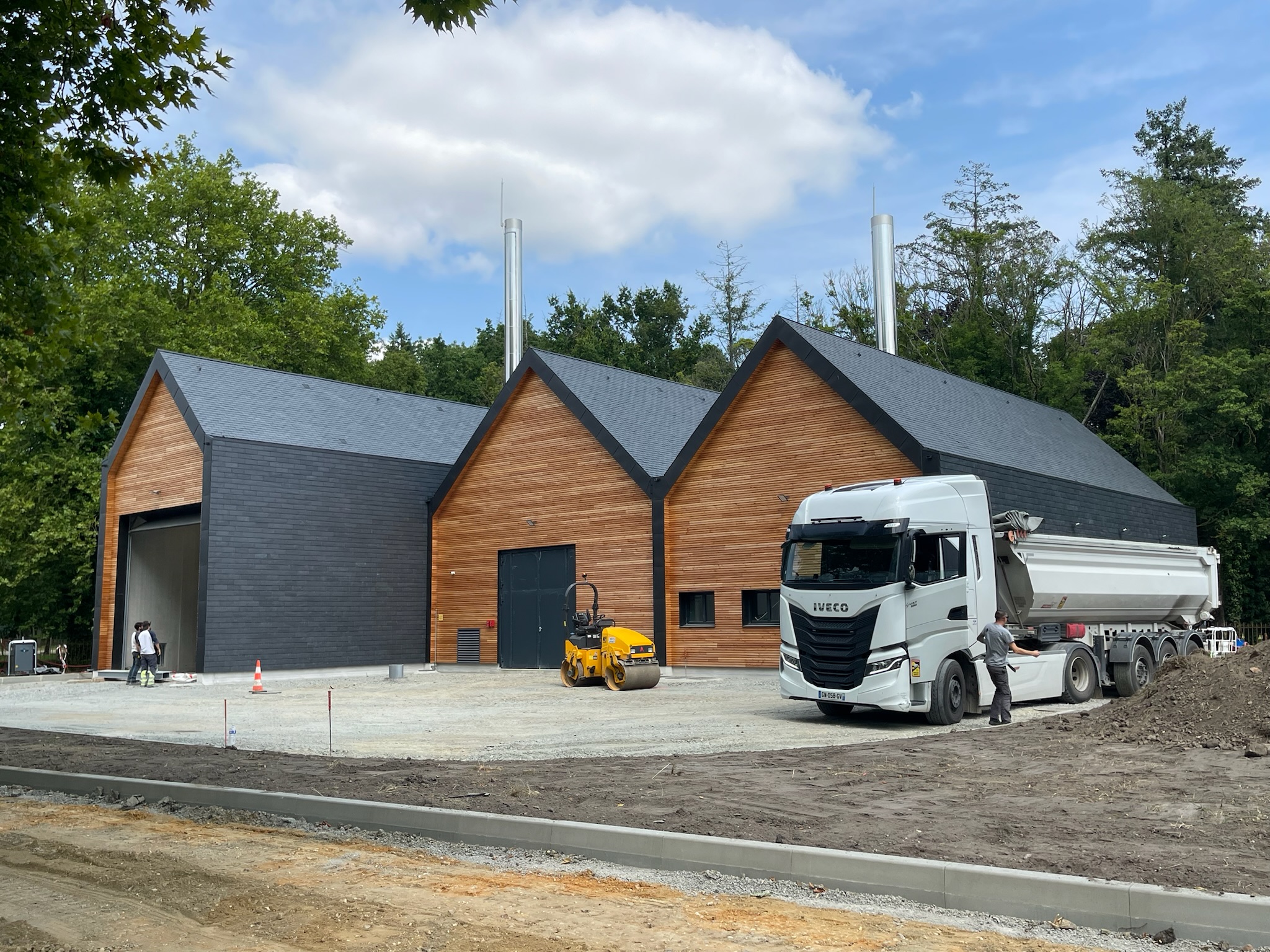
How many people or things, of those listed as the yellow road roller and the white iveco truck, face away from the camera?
0

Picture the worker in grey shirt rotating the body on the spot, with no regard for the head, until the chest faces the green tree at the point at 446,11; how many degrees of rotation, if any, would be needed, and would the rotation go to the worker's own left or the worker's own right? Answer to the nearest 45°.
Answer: approximately 180°

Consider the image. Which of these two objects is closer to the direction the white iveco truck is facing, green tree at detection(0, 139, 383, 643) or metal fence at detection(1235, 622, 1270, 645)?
the green tree

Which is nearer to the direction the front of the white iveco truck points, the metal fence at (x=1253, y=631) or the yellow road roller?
the yellow road roller

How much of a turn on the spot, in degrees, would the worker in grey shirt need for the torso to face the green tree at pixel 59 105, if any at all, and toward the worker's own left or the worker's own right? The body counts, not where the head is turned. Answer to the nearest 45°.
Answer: approximately 180°

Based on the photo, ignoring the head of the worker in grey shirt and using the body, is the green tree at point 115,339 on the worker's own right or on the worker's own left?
on the worker's own left

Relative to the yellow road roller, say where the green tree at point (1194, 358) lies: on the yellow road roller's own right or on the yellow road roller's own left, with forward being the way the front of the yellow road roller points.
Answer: on the yellow road roller's own left

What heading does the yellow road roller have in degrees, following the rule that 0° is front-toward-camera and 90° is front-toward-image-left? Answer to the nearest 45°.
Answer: approximately 315°

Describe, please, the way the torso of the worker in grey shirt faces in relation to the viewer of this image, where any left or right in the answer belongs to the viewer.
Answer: facing away from the viewer and to the right of the viewer

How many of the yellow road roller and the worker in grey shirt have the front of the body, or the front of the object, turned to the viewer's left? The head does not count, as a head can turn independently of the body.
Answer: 0

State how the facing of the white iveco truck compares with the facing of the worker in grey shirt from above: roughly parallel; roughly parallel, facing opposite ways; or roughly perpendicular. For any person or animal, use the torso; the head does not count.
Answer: roughly parallel, facing opposite ways

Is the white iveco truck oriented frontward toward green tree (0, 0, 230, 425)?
yes

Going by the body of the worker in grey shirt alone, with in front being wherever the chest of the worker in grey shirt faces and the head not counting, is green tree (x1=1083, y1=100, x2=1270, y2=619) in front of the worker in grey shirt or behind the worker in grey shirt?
in front

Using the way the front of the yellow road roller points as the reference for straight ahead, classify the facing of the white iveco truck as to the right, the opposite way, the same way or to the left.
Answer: to the right

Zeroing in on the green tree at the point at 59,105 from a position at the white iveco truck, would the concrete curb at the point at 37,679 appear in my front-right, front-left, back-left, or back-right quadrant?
front-right
